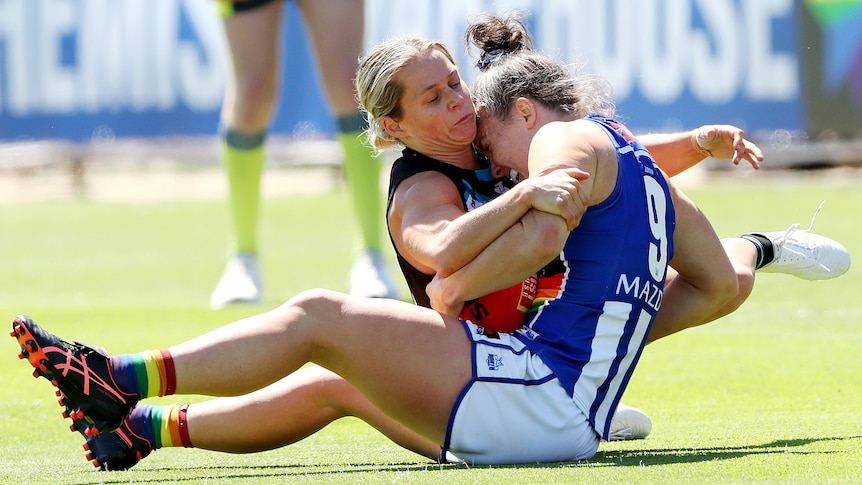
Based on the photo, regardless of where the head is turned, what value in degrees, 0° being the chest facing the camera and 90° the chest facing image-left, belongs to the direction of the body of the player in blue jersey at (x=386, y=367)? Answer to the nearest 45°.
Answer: approximately 90°
